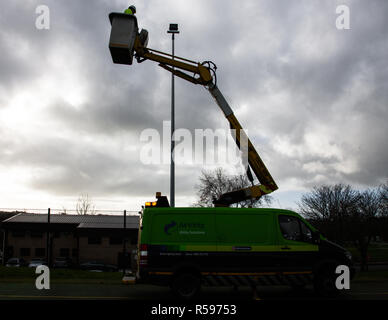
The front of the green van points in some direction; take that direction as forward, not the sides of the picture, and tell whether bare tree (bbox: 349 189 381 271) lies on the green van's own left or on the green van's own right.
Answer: on the green van's own left

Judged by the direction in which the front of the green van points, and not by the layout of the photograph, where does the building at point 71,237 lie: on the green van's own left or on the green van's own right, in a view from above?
on the green van's own left

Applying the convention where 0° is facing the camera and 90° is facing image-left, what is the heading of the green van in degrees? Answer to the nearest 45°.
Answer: approximately 270°
